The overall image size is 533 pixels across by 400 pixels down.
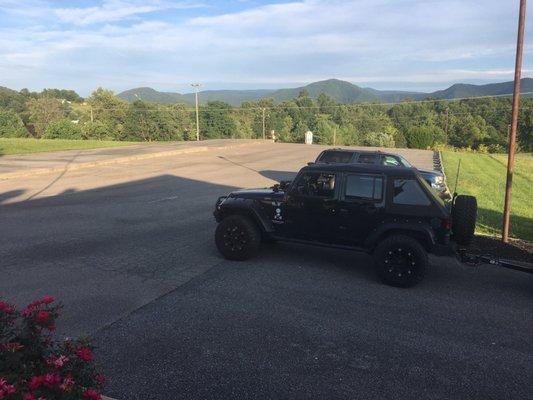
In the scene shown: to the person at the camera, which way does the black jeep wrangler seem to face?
facing to the left of the viewer
